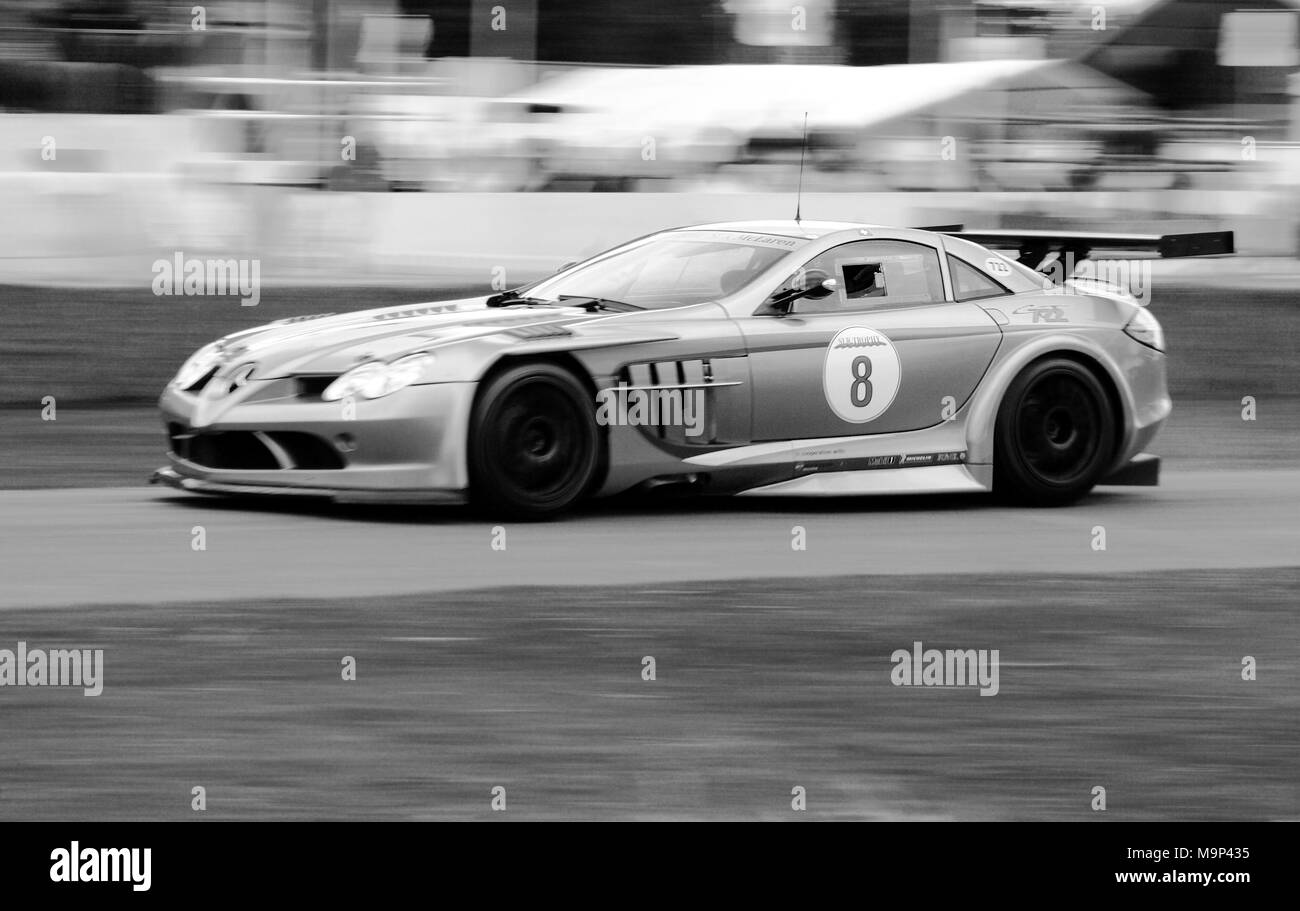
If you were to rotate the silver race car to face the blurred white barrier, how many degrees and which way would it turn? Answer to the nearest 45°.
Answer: approximately 135° to its right

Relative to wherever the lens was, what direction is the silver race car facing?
facing the viewer and to the left of the viewer
